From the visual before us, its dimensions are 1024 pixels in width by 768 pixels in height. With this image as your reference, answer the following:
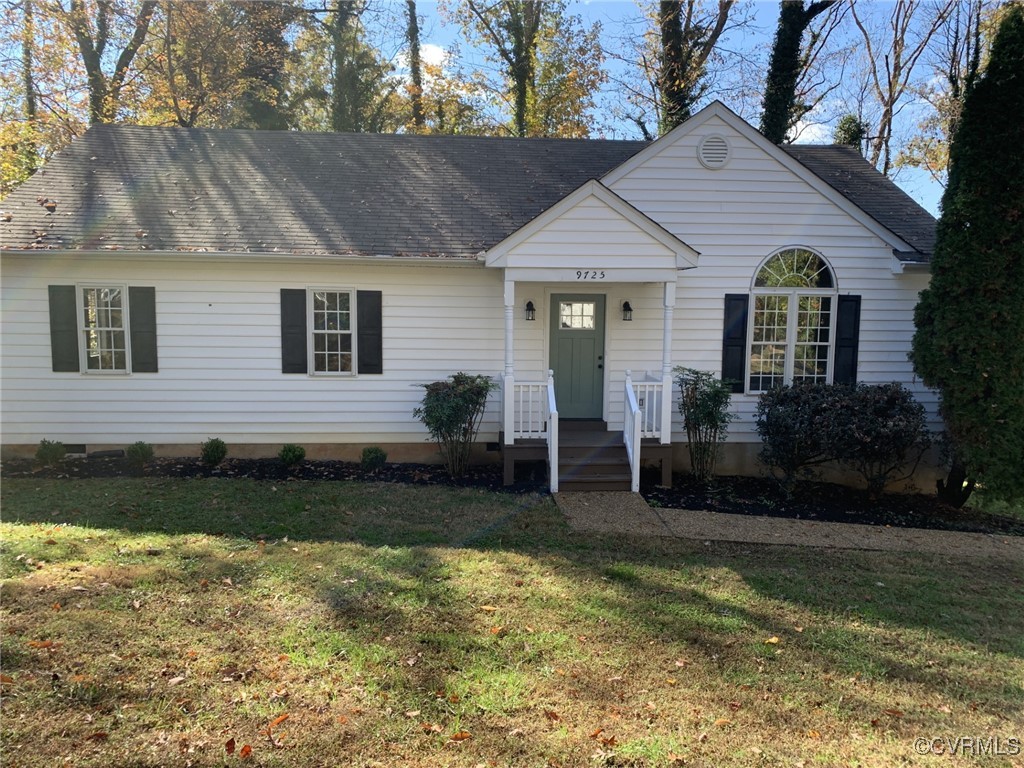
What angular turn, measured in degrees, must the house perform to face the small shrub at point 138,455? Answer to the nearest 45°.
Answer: approximately 90° to its right

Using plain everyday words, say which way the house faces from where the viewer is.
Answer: facing the viewer

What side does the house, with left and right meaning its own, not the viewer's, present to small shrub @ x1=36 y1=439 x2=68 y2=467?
right

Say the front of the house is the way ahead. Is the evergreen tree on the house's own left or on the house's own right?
on the house's own left

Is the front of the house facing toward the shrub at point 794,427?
no
